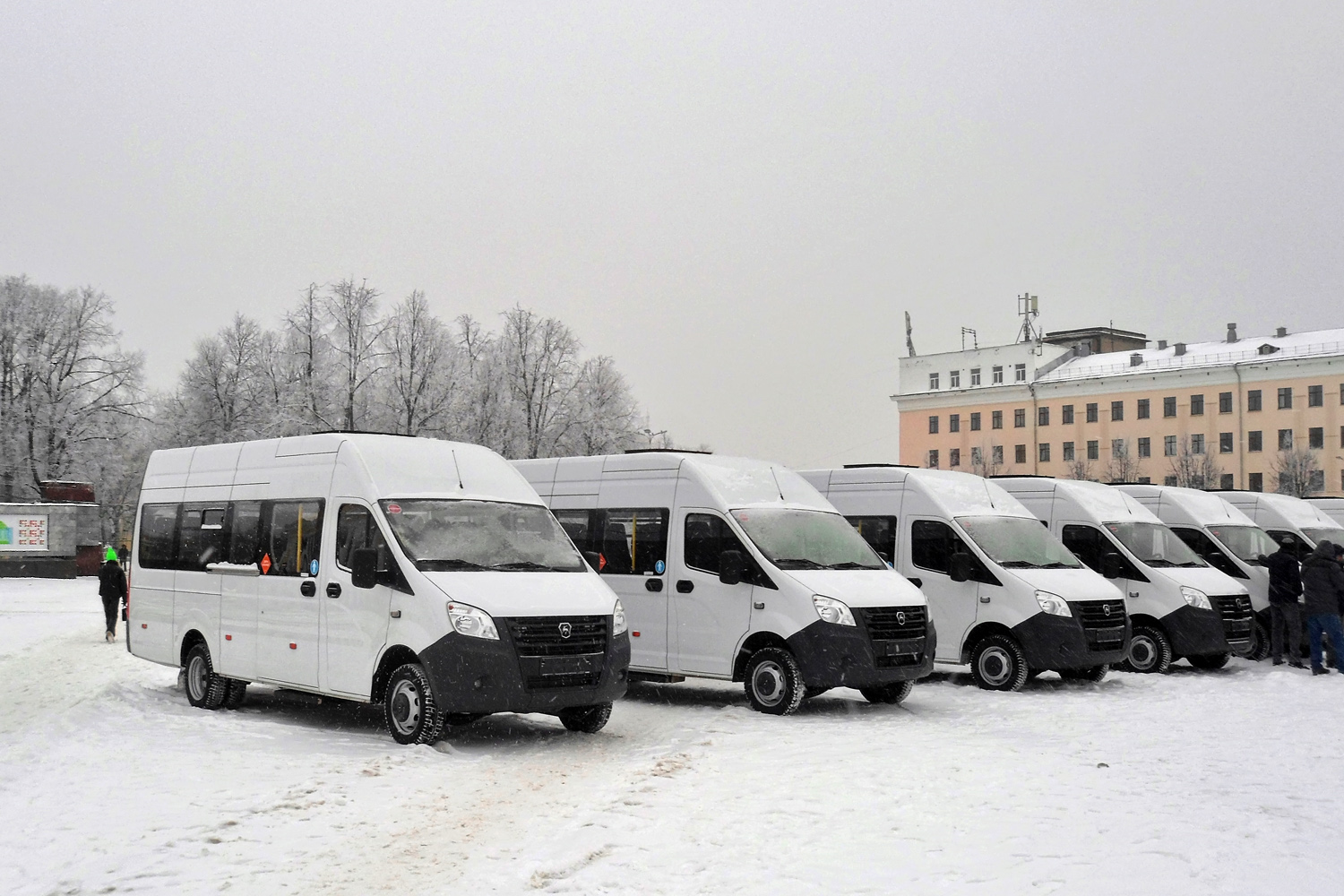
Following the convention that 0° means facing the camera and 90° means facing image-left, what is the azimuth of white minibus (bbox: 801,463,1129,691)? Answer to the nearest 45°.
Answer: approximately 315°

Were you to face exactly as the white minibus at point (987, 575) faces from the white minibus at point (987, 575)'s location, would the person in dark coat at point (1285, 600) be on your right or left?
on your left

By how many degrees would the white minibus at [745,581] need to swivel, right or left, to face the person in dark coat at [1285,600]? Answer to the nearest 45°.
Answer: approximately 90° to its left

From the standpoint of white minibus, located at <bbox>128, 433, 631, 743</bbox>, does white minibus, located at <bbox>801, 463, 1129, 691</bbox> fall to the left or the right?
on its left

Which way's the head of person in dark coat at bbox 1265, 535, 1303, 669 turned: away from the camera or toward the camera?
away from the camera

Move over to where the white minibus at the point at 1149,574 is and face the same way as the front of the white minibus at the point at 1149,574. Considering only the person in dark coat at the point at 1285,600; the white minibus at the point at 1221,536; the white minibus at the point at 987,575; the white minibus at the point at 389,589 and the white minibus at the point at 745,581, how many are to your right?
3

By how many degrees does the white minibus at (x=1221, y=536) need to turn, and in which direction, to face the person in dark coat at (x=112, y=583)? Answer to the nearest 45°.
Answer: approximately 135° to its right

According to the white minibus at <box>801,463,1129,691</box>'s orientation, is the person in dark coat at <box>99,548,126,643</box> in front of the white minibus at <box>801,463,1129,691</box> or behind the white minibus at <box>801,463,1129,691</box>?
behind

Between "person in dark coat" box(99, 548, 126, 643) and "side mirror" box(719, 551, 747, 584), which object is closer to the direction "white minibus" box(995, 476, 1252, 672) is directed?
the side mirror

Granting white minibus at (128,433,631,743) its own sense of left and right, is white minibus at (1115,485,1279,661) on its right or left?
on its left

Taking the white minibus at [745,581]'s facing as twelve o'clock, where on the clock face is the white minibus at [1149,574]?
the white minibus at [1149,574] is roughly at 9 o'clock from the white minibus at [745,581].

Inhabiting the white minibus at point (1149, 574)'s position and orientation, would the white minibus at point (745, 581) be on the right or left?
on its right

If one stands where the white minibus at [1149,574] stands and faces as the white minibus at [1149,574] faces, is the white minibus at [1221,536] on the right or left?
on its left
